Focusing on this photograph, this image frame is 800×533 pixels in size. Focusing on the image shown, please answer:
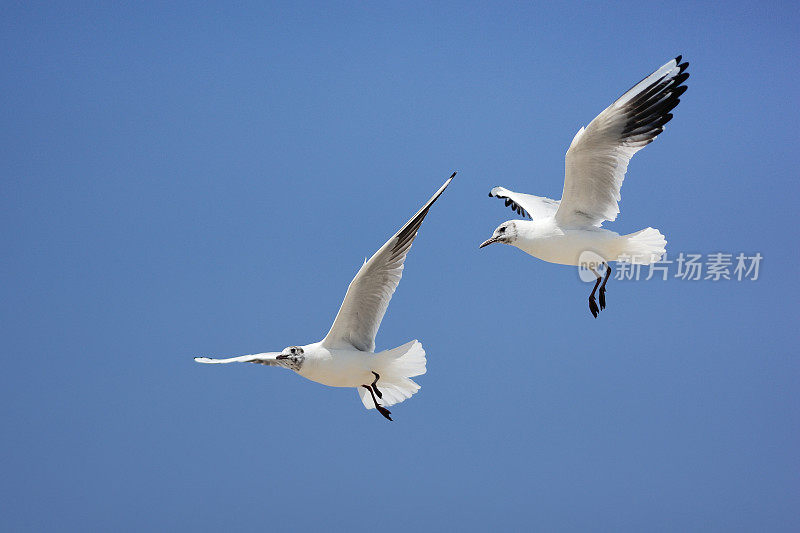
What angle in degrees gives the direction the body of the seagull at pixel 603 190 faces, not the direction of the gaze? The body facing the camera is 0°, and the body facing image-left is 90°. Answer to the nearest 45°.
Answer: approximately 90°
